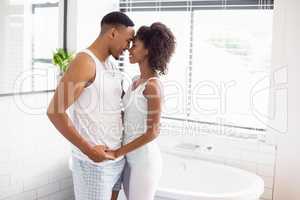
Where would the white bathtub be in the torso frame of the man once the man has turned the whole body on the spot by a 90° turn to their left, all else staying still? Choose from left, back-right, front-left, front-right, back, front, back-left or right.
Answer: front-right

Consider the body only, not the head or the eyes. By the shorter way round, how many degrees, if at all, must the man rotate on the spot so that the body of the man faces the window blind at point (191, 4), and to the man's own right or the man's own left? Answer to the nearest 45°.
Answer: approximately 45° to the man's own left

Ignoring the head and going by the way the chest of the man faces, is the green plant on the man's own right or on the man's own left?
on the man's own left

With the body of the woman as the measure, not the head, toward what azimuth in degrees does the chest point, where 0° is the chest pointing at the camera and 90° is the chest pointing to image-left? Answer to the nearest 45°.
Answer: approximately 90°

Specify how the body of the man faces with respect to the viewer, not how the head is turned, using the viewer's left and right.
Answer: facing to the right of the viewer

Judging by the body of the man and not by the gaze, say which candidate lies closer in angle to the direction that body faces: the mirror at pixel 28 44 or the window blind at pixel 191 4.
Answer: the window blind

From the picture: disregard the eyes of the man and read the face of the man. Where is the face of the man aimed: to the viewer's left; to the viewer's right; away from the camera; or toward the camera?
to the viewer's right

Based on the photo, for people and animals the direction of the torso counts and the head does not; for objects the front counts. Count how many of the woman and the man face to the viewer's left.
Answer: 1

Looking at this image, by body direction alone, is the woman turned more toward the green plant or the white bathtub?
the green plant

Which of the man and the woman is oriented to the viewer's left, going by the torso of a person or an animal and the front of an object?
the woman

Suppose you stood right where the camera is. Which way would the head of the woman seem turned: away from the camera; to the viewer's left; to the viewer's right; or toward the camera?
to the viewer's left

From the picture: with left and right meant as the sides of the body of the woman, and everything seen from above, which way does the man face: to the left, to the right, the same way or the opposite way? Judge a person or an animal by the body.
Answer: the opposite way
